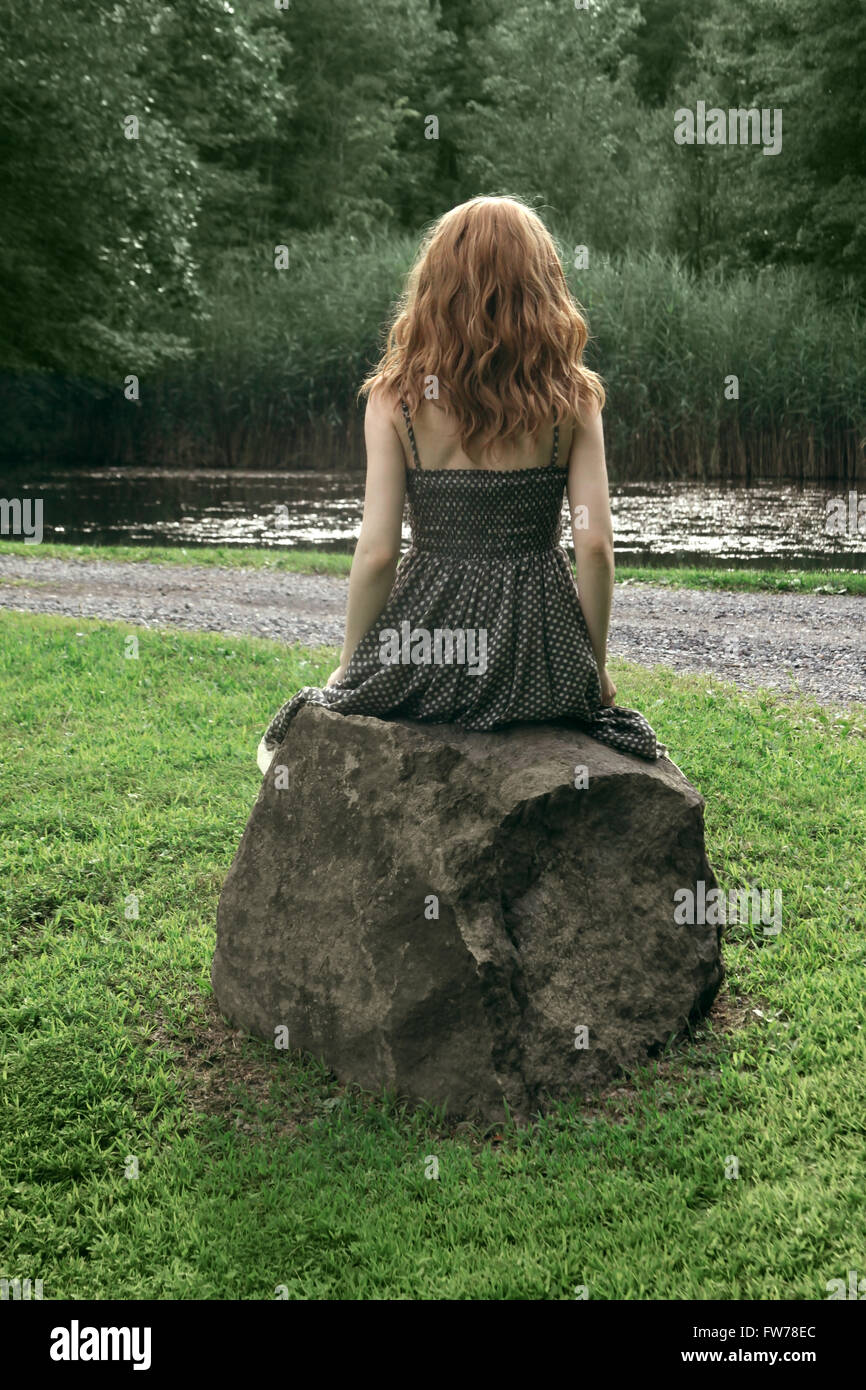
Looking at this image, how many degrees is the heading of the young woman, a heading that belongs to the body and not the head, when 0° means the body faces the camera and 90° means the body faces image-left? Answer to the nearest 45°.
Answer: approximately 180°

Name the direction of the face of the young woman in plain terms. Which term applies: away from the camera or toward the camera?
away from the camera
